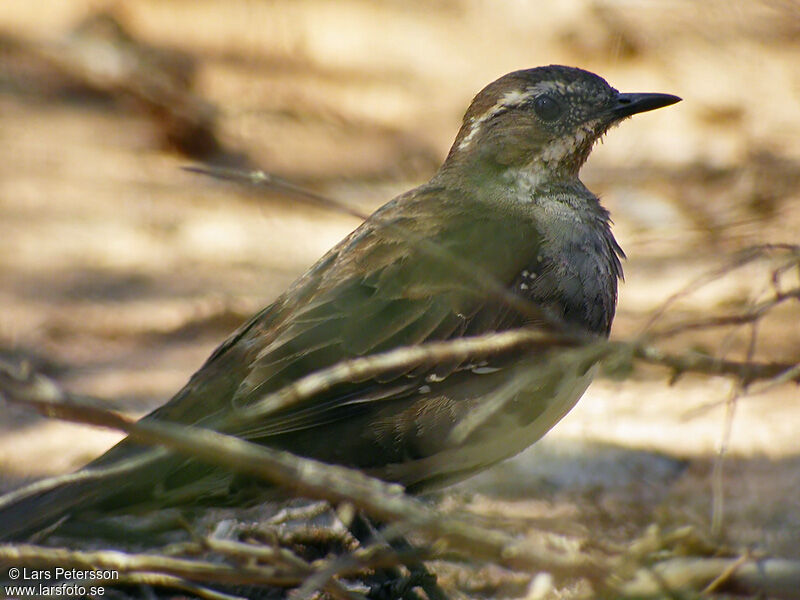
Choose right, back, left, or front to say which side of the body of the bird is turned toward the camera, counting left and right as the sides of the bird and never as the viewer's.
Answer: right
